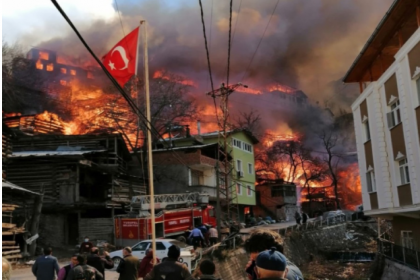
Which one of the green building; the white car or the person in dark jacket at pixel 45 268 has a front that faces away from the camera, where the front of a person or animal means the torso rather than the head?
the person in dark jacket

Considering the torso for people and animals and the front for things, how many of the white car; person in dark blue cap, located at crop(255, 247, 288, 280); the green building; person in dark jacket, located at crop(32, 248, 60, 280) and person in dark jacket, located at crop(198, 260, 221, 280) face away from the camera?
3

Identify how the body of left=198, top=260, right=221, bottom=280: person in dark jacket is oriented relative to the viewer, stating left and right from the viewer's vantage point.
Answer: facing away from the viewer

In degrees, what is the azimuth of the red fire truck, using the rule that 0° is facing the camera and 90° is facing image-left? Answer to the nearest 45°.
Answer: approximately 225°

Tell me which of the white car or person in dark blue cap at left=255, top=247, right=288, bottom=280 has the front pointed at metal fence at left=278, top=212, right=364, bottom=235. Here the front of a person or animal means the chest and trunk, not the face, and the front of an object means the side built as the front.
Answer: the person in dark blue cap

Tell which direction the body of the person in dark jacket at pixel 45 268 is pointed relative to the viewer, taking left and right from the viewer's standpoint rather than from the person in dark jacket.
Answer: facing away from the viewer

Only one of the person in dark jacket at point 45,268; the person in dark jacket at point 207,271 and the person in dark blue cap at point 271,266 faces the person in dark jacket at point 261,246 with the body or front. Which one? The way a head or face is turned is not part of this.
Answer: the person in dark blue cap at point 271,266

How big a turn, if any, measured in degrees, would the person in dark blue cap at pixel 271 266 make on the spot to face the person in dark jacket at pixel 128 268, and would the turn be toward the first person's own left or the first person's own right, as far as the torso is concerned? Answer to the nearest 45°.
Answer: approximately 45° to the first person's own left

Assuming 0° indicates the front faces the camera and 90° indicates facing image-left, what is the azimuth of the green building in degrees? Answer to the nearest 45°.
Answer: approximately 315°

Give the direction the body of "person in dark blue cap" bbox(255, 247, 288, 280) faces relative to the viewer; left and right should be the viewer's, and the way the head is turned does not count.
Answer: facing away from the viewer

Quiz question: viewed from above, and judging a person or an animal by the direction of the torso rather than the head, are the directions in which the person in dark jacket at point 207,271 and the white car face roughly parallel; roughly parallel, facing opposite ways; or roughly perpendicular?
roughly perpendicular

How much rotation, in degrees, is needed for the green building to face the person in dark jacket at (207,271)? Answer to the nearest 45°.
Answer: approximately 45° to its right

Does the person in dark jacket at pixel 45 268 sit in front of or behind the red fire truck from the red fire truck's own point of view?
behind

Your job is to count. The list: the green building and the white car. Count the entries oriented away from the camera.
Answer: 0

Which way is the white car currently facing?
to the viewer's left
